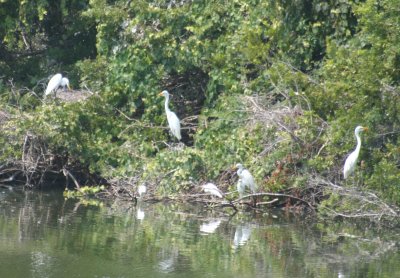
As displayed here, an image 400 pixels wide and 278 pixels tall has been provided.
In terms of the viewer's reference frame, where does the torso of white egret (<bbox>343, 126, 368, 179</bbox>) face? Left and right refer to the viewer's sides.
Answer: facing to the right of the viewer

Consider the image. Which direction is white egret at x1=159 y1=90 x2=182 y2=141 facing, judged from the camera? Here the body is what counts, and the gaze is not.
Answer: to the viewer's left

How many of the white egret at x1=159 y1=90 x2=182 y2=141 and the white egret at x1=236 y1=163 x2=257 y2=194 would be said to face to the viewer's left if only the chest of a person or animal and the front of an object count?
2

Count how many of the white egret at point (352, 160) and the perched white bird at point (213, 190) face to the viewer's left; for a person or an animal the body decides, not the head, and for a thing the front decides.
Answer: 1

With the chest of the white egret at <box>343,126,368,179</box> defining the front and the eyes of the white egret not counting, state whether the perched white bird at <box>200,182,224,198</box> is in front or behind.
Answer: behind

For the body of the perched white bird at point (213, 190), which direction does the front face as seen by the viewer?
to the viewer's left

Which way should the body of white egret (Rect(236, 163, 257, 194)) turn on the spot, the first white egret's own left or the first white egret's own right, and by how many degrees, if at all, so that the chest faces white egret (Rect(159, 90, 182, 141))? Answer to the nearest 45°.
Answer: approximately 45° to the first white egret's own right

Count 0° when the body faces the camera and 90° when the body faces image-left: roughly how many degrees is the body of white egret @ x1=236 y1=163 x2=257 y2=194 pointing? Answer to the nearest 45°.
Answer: approximately 90°

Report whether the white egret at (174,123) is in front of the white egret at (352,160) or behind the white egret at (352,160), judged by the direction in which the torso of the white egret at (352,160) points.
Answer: behind

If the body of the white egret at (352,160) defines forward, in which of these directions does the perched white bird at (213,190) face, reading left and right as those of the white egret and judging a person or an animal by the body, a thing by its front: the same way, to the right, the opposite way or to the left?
the opposite way
